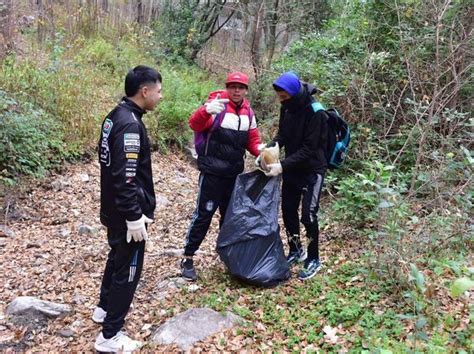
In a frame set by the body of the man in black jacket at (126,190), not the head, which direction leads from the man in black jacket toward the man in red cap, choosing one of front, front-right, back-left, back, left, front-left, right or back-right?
front-left

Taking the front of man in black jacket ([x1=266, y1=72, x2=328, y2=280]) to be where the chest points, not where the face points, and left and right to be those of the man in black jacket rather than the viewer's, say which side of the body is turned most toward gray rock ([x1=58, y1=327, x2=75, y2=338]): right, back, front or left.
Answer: front

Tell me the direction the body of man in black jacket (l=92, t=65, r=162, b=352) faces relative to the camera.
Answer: to the viewer's right

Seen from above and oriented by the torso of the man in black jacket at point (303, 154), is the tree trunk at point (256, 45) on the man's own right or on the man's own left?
on the man's own right

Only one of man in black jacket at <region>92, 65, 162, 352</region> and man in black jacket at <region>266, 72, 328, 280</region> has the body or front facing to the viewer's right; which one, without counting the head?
man in black jacket at <region>92, 65, 162, 352</region>

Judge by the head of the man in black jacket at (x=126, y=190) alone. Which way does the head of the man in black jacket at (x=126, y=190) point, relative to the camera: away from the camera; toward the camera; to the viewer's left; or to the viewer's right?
to the viewer's right

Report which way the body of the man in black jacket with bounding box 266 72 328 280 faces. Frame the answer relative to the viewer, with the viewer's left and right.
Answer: facing the viewer and to the left of the viewer

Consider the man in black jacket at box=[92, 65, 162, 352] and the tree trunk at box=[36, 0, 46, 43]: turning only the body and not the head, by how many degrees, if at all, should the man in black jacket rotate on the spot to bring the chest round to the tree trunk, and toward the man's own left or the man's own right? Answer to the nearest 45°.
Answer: approximately 90° to the man's own left
